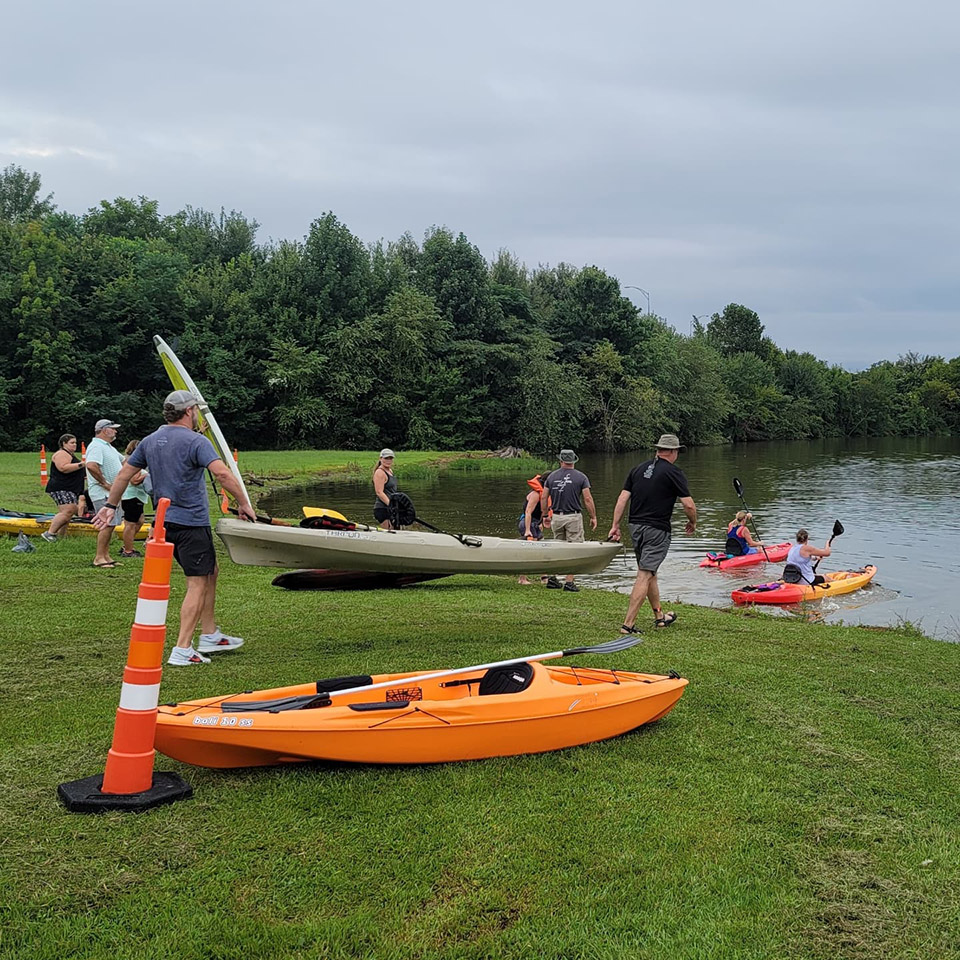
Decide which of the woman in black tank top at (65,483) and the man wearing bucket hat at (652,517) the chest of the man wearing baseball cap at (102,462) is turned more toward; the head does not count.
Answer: the man wearing bucket hat

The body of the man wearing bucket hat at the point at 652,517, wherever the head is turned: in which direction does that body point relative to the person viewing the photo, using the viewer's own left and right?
facing away from the viewer and to the right of the viewer

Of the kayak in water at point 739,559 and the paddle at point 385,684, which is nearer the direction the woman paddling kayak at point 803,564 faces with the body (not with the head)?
the kayak in water

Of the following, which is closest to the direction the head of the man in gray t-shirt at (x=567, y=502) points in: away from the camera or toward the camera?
away from the camera

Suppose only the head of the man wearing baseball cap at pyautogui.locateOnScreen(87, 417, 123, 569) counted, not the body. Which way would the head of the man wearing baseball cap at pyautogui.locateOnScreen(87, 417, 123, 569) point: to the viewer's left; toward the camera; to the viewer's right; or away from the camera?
to the viewer's right

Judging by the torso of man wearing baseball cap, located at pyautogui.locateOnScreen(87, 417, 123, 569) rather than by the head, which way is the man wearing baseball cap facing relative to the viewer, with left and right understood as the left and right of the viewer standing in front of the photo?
facing to the right of the viewer

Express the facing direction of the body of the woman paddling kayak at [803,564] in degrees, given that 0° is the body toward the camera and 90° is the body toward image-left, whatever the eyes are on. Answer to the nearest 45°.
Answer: approximately 225°

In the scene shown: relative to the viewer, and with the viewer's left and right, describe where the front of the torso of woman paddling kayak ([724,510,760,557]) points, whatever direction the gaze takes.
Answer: facing away from the viewer and to the right of the viewer
